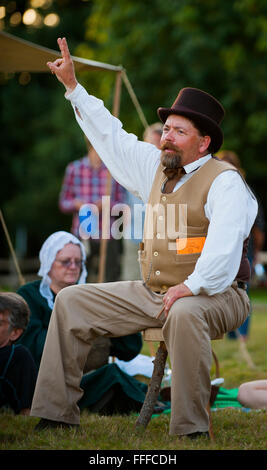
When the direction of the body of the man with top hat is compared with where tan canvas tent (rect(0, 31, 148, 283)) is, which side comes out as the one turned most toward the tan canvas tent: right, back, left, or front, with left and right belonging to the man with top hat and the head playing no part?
right

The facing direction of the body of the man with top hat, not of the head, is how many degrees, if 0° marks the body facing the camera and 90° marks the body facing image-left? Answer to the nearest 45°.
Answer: approximately 45°

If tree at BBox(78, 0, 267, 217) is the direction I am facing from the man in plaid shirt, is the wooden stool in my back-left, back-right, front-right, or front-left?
back-right

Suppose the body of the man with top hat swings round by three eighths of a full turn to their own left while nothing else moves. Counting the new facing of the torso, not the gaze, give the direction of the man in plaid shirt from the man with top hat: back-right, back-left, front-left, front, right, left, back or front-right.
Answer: left

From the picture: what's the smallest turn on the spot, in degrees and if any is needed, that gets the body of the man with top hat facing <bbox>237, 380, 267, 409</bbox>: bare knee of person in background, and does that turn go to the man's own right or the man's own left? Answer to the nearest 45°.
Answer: approximately 180°

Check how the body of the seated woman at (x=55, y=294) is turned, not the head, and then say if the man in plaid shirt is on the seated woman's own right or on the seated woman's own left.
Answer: on the seated woman's own left

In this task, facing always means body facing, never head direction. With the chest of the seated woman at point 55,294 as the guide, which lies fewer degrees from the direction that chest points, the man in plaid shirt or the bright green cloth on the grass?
the bright green cloth on the grass

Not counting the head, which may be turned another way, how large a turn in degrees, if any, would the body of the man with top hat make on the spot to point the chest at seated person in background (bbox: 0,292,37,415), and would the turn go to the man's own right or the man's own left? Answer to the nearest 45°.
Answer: approximately 90° to the man's own right

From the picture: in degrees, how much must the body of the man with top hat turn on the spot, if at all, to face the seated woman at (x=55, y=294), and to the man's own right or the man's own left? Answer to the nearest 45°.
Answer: approximately 90° to the man's own right

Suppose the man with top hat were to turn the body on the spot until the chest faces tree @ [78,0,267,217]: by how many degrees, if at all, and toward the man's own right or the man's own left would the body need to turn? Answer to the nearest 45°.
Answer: approximately 135° to the man's own right

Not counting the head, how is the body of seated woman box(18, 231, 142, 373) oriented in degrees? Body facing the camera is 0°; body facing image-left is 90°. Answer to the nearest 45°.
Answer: approximately 315°

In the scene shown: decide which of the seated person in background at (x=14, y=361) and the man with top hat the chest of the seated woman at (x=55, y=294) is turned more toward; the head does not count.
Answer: the man with top hat
